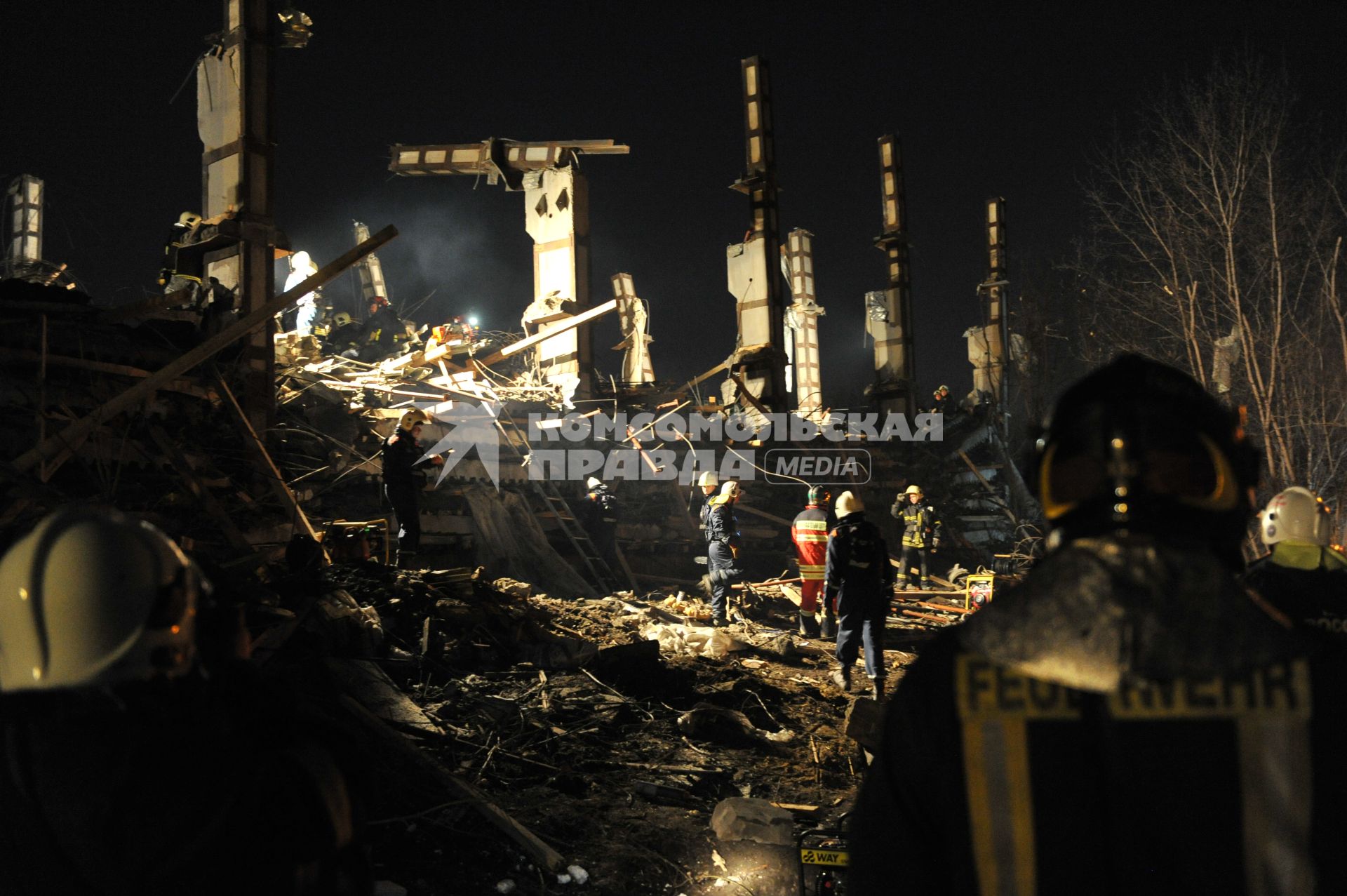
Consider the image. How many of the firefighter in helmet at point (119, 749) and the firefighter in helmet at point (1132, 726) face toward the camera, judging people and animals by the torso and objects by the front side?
0

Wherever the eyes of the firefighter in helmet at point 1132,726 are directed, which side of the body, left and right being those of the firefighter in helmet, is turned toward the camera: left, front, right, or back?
back

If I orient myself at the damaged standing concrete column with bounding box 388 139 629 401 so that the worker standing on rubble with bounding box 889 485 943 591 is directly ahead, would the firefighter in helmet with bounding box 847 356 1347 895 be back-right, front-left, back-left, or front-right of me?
front-right

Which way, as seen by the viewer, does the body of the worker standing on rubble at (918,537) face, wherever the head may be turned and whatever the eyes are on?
toward the camera

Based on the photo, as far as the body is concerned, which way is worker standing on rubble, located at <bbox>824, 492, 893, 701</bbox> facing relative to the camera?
away from the camera

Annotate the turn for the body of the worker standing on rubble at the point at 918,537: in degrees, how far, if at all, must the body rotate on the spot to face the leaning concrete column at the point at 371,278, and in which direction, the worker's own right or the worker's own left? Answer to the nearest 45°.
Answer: approximately 135° to the worker's own right

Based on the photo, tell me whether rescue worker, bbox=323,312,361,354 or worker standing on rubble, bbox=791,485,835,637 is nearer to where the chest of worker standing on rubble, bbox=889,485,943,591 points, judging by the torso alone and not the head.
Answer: the worker standing on rubble

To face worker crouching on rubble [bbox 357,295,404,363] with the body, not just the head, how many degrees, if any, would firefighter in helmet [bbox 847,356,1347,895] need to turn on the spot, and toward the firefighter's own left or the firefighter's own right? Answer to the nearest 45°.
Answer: approximately 45° to the firefighter's own left

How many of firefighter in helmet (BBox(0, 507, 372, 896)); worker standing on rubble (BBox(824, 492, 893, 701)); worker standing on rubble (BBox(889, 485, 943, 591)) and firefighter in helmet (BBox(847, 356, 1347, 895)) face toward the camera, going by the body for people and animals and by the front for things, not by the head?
1

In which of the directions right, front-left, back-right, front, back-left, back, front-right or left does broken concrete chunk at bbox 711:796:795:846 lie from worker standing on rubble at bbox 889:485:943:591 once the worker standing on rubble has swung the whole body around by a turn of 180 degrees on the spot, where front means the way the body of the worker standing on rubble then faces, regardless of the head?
back

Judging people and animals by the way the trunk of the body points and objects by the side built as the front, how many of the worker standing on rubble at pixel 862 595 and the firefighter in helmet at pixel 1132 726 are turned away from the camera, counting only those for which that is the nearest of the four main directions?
2

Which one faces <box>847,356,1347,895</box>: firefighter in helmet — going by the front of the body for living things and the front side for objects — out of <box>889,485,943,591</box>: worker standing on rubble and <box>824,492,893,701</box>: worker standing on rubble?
<box>889,485,943,591</box>: worker standing on rubble

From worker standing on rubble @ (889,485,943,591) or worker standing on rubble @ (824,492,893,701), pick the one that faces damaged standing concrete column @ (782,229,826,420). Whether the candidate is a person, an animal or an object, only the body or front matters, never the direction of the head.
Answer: worker standing on rubble @ (824,492,893,701)

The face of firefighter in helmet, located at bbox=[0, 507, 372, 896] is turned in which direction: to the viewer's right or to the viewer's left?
to the viewer's right

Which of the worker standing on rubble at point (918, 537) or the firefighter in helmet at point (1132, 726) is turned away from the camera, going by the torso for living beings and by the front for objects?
the firefighter in helmet

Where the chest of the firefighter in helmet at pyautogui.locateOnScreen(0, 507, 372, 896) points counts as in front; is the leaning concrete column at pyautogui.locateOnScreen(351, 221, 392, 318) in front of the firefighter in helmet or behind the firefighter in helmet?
in front
